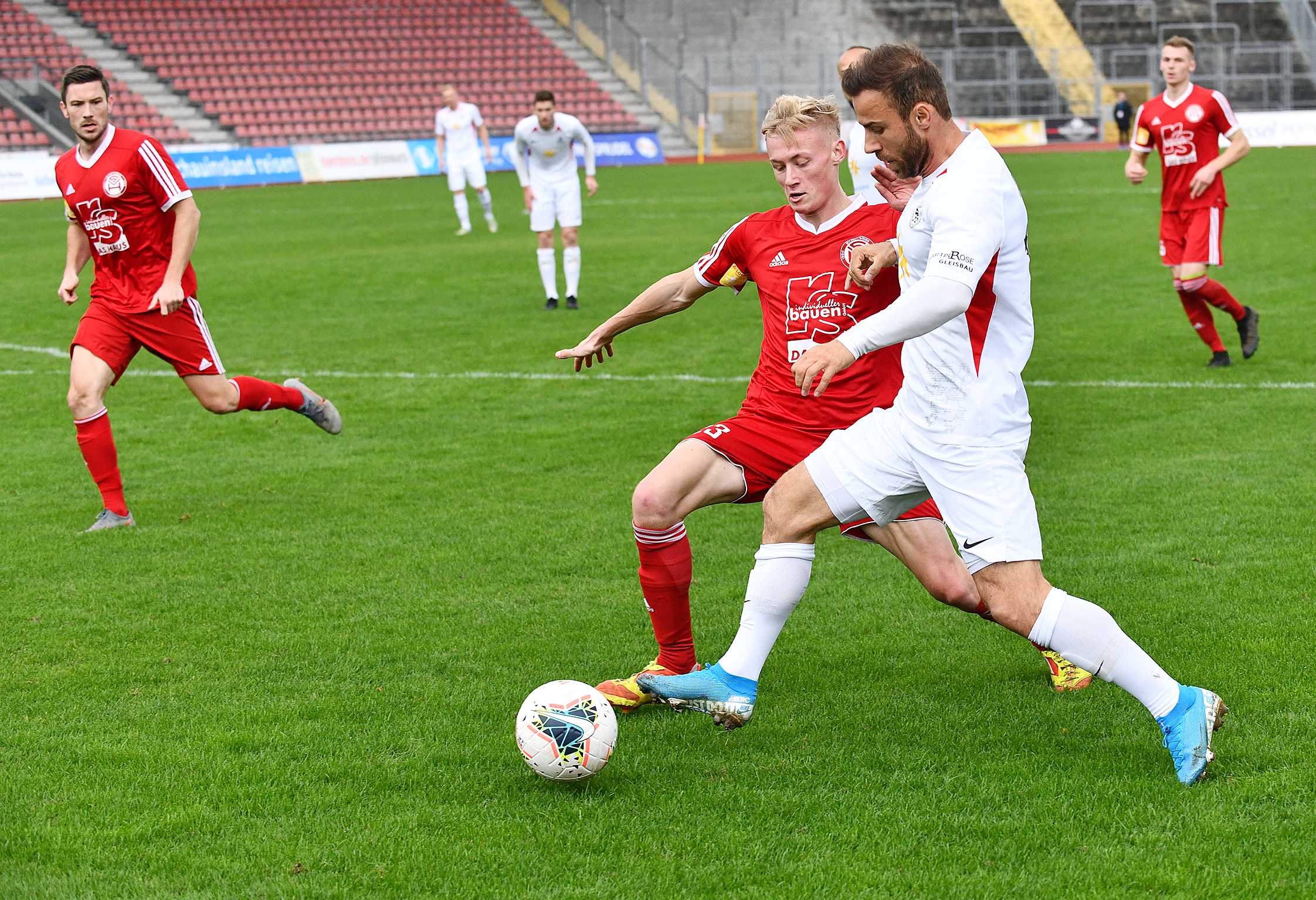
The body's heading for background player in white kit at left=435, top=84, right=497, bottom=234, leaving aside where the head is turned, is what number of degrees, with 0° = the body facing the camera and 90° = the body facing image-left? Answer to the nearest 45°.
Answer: approximately 0°

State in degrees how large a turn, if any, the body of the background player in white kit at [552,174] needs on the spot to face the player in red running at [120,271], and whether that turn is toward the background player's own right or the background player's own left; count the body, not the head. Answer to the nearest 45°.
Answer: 0° — they already face them

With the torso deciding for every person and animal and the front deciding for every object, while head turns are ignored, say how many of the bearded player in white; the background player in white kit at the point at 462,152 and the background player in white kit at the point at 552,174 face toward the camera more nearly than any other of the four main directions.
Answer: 2

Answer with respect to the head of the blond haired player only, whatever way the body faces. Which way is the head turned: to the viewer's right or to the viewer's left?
to the viewer's left

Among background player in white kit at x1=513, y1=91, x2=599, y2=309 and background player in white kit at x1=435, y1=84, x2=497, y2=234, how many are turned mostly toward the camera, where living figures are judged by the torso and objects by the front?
2

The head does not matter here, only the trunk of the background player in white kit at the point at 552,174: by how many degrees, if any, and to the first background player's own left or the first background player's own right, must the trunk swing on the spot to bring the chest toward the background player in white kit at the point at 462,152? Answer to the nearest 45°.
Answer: approximately 180°
